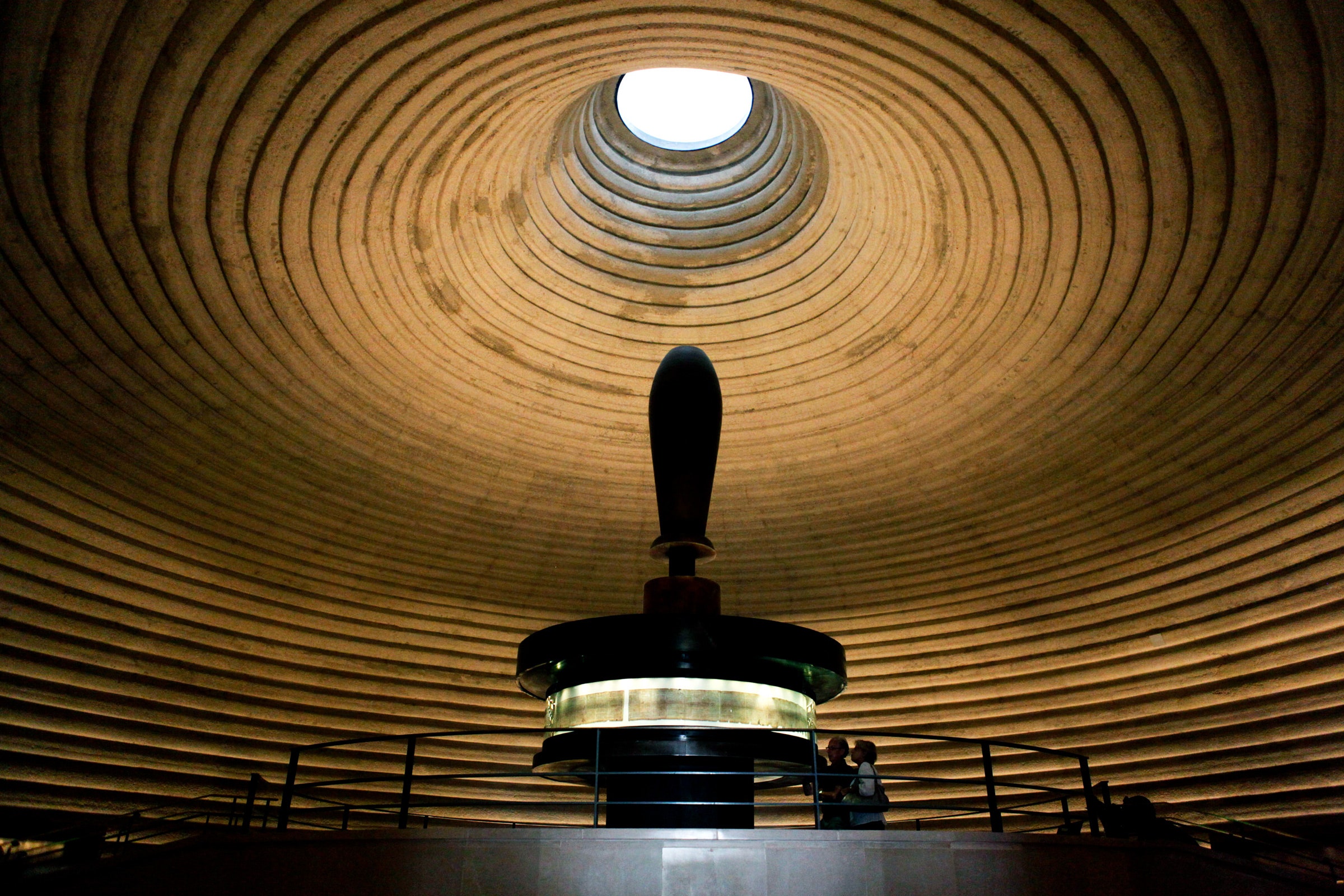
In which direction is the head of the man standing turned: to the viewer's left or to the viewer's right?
to the viewer's left

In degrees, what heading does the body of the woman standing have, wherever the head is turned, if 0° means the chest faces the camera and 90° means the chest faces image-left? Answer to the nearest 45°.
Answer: approximately 90°

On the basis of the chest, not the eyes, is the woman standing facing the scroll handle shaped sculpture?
yes
